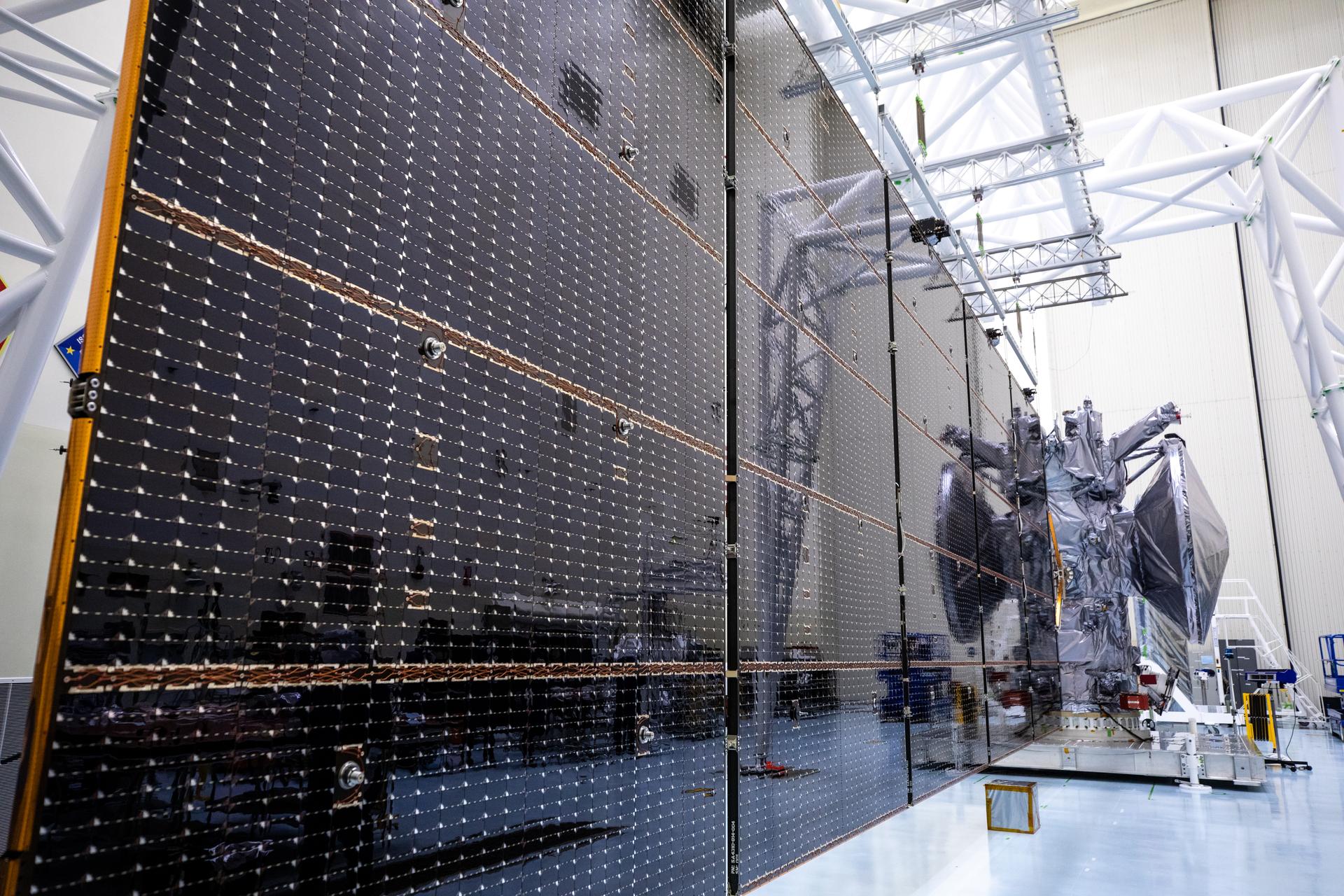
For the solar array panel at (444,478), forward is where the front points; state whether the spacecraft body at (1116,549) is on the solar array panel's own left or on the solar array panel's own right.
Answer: on the solar array panel's own left

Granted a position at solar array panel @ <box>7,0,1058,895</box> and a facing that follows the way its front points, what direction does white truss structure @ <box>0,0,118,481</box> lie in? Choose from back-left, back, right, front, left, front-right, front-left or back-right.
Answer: back

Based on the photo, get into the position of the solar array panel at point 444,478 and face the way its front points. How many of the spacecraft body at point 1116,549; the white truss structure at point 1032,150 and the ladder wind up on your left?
3

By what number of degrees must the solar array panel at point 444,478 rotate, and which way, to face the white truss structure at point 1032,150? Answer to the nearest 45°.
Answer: approximately 90° to its left

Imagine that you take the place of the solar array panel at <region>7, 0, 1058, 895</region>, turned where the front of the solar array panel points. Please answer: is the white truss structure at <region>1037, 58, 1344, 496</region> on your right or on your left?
on your left

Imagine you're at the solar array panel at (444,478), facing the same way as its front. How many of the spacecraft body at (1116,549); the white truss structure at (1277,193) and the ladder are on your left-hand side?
3

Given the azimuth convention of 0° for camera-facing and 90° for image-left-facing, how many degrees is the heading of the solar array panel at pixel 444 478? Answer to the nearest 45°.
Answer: approximately 315°

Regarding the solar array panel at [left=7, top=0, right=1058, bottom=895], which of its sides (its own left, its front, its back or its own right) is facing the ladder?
left
